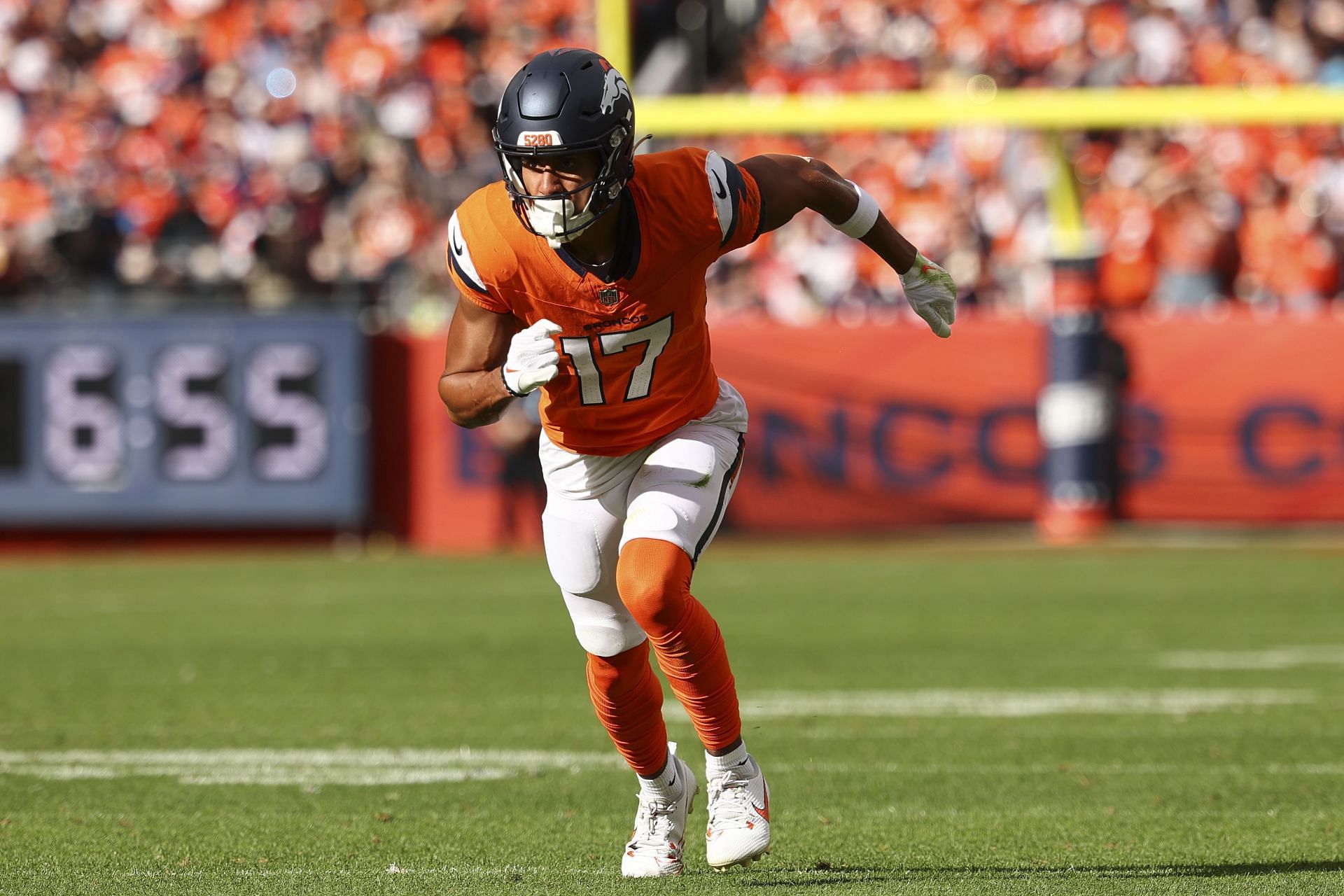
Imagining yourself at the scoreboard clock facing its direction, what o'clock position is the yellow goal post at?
The yellow goal post is roughly at 10 o'clock from the scoreboard clock.

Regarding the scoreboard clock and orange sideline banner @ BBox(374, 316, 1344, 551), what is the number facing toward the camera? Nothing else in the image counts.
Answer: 2

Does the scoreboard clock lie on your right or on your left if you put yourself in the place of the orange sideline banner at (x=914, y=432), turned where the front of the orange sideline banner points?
on your right

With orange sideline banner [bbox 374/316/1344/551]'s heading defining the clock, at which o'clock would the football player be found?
The football player is roughly at 12 o'clock from the orange sideline banner.

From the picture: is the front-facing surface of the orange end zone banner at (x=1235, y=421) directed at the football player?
yes

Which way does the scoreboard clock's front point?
toward the camera

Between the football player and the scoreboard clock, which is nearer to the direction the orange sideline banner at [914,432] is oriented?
the football player

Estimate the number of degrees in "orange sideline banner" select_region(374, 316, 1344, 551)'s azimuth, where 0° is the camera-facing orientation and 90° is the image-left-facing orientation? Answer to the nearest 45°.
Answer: approximately 0°

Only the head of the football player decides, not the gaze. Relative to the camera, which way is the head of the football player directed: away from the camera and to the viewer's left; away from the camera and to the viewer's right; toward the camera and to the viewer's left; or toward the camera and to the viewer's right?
toward the camera and to the viewer's left

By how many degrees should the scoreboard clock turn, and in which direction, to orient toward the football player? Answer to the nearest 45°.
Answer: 0° — it already faces them

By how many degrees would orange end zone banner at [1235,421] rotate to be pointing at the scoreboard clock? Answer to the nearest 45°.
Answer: approximately 90° to its right

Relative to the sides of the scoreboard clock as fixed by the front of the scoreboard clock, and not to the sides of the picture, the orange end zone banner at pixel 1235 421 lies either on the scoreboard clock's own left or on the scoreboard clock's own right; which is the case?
on the scoreboard clock's own left
